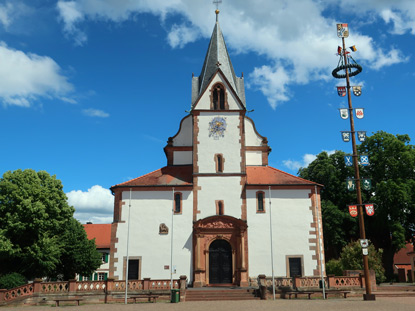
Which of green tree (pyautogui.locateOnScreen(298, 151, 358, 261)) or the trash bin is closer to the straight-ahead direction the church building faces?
the trash bin

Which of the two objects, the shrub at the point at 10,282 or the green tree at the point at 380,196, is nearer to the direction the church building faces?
the shrub

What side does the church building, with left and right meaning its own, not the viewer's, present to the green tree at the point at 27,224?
right

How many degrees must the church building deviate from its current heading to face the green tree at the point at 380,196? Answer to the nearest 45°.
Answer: approximately 135° to its left

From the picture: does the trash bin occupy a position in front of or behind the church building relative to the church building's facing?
in front

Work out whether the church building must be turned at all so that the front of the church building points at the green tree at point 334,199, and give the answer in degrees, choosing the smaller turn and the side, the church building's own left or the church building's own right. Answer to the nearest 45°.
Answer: approximately 135° to the church building's own left

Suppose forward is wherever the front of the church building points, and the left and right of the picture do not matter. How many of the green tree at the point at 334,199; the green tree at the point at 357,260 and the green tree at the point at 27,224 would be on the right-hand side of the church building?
1

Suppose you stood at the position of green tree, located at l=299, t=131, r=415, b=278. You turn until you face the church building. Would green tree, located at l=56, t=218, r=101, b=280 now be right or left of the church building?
right

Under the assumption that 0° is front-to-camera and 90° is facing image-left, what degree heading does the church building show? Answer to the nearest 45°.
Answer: approximately 0°

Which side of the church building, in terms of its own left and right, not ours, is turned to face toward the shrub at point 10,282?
right

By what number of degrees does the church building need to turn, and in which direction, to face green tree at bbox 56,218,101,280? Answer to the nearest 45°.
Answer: approximately 135° to its right

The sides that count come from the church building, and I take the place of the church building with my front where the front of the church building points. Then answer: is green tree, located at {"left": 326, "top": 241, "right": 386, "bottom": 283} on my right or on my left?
on my left
